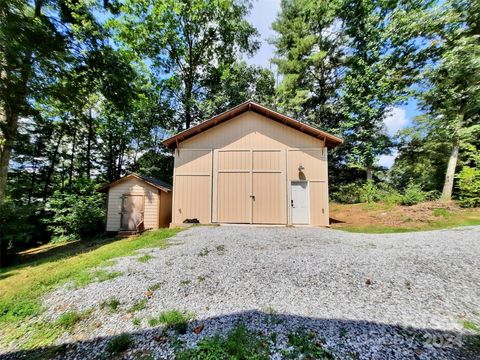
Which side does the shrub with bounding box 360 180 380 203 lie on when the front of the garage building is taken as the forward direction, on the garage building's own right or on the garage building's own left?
on the garage building's own left

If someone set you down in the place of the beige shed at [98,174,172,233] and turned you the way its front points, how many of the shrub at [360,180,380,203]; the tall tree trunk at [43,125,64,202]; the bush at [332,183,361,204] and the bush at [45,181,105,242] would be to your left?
2

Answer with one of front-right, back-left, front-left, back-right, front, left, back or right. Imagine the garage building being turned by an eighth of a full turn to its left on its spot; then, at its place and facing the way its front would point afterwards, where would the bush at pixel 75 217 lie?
back-right

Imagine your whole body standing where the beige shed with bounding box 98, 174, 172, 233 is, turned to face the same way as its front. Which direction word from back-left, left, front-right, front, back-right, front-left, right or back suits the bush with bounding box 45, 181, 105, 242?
back-right

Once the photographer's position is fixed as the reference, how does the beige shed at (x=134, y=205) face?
facing the viewer

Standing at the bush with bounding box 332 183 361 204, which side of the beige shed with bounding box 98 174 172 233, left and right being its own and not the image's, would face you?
left

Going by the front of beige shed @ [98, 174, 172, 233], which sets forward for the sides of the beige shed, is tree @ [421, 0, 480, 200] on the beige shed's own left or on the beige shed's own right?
on the beige shed's own left

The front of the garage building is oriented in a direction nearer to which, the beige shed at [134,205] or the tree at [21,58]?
the tree

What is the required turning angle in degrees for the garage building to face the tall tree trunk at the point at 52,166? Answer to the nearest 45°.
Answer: approximately 90° to its right

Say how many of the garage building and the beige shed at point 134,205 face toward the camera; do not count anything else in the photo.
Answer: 2

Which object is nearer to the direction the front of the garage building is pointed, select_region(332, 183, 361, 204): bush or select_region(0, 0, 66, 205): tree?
the tree

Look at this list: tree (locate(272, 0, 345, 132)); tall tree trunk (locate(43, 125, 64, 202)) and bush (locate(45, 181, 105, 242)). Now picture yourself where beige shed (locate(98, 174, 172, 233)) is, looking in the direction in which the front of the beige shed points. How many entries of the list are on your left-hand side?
1
